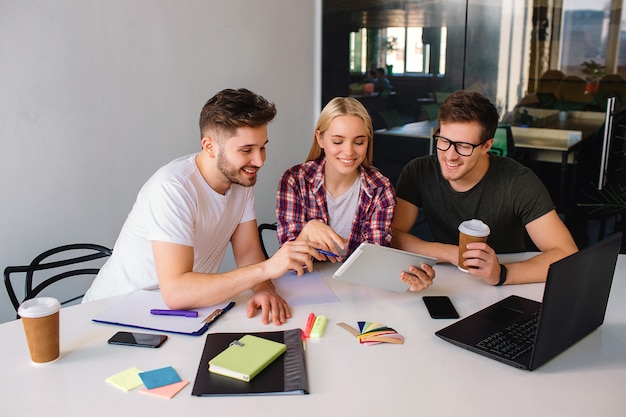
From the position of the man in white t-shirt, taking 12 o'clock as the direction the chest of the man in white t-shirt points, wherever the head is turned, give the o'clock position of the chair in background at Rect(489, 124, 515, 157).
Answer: The chair in background is roughly at 9 o'clock from the man in white t-shirt.

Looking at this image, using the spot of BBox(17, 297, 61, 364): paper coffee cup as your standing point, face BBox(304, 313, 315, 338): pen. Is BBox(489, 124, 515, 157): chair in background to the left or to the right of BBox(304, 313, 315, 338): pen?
left

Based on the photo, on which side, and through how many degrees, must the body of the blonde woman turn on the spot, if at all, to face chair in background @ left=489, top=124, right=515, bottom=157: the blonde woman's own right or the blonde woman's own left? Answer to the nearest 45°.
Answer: approximately 135° to the blonde woman's own left

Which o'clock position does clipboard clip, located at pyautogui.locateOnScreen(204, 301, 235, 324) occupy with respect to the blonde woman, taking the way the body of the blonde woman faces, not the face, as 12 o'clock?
The clipboard clip is roughly at 1 o'clock from the blonde woman.

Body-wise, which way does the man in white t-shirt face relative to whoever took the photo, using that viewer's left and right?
facing the viewer and to the right of the viewer

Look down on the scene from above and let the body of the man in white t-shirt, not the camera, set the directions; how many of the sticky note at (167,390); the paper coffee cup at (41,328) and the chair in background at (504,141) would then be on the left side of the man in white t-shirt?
1

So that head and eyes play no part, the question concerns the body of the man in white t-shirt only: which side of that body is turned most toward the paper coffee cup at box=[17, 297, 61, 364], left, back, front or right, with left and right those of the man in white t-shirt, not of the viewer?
right

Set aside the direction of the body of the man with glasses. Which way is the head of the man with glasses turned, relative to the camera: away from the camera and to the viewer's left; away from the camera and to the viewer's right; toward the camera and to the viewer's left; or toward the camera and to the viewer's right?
toward the camera and to the viewer's left

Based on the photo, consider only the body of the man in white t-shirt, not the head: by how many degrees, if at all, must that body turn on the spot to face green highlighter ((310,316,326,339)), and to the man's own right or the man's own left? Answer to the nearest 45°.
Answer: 0° — they already face it

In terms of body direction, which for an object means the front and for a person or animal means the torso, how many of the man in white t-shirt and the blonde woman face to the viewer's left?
0

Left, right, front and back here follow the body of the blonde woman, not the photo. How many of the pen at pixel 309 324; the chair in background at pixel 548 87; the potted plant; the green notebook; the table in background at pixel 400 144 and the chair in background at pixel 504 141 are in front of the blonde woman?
2

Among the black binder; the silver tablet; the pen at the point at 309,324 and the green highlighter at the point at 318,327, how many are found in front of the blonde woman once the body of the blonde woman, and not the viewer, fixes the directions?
4

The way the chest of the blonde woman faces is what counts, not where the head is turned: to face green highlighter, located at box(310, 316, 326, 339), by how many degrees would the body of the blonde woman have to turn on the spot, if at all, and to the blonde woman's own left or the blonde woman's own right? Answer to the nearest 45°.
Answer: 0° — they already face it

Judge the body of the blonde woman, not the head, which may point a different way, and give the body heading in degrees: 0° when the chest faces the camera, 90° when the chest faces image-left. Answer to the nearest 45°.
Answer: approximately 0°

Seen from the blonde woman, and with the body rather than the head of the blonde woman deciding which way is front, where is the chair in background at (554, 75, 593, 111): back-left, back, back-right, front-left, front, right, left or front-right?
back-left
